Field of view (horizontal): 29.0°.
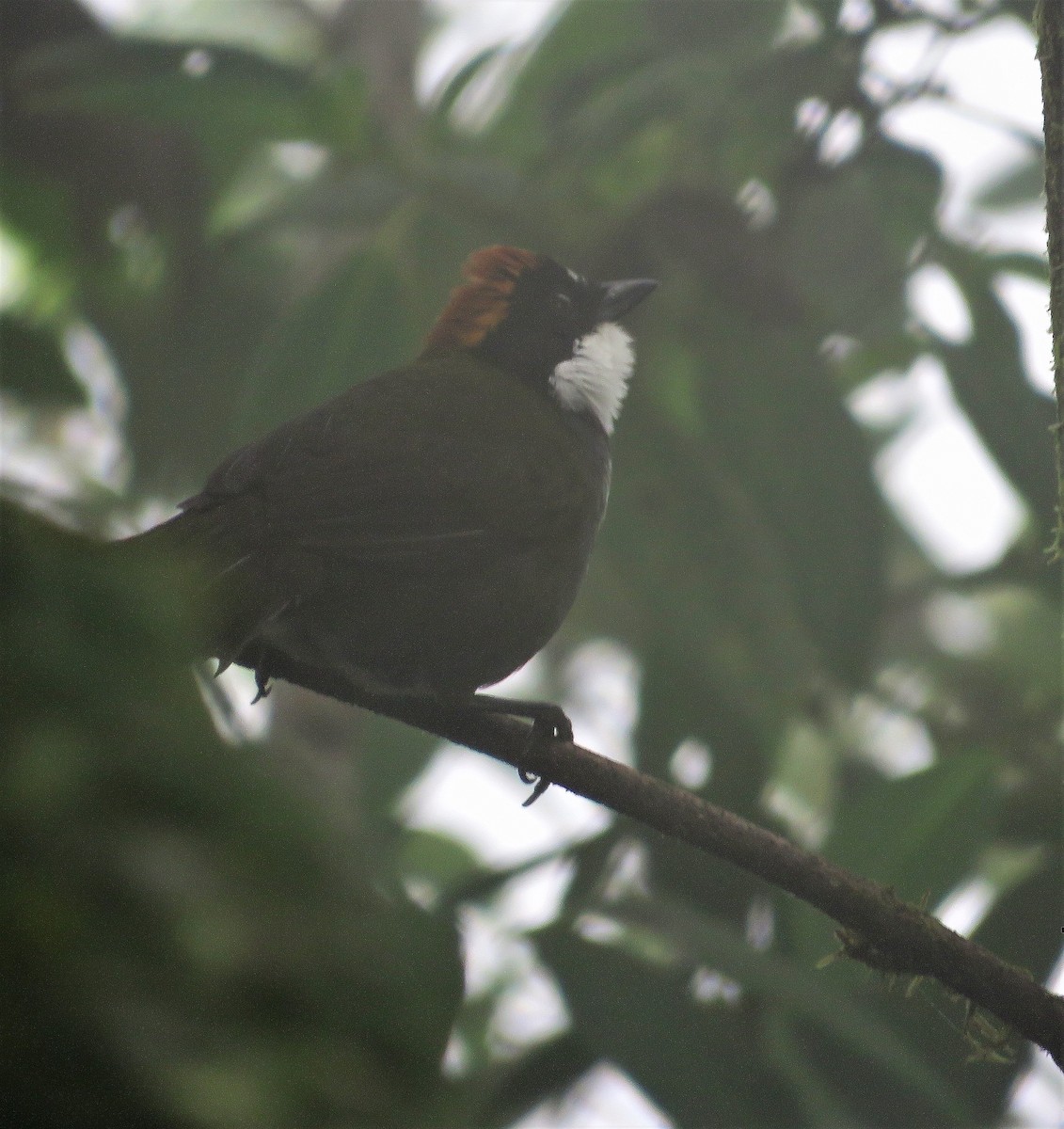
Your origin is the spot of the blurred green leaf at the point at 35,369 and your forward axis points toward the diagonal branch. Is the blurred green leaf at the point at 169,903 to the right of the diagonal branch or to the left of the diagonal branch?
right

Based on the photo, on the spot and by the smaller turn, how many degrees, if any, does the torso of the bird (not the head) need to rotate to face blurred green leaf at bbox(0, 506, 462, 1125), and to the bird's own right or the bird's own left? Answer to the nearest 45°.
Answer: approximately 90° to the bird's own right

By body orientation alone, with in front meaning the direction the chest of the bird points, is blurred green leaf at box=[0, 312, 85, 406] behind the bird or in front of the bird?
behind

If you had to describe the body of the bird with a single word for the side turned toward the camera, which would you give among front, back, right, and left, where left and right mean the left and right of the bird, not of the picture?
right
